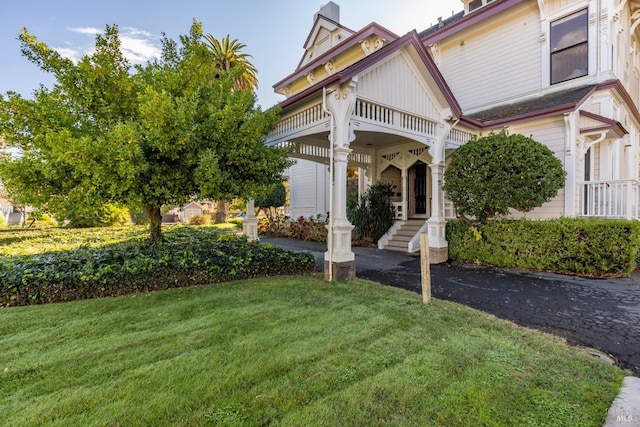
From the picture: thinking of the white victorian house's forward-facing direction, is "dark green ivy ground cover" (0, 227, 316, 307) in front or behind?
in front

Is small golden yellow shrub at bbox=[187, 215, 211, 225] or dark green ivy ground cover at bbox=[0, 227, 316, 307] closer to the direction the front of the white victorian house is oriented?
the dark green ivy ground cover

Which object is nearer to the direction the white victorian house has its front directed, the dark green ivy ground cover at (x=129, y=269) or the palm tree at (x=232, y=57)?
the dark green ivy ground cover

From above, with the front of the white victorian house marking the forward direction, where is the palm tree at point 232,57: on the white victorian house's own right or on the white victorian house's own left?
on the white victorian house's own right

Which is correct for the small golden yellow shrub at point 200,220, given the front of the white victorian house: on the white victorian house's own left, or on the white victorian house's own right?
on the white victorian house's own right

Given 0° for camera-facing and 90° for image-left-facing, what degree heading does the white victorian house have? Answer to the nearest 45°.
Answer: approximately 45°
